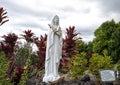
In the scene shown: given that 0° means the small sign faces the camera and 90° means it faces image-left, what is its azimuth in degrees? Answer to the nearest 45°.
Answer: approximately 0°

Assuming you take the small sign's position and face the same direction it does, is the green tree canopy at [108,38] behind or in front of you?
behind

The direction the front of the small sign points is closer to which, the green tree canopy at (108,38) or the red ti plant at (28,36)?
the red ti plant

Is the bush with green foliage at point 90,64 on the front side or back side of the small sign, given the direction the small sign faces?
on the back side

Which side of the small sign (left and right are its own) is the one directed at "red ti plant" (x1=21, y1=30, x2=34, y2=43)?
right

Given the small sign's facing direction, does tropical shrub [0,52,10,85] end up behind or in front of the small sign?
in front

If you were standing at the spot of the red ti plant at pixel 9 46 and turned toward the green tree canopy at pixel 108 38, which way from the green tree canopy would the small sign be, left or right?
right

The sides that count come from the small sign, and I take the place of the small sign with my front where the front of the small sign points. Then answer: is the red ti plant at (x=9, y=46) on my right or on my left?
on my right

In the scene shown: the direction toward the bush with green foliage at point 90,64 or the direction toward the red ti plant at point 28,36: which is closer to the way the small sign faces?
the red ti plant

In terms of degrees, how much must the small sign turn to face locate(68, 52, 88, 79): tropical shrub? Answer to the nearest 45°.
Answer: approximately 135° to its right
